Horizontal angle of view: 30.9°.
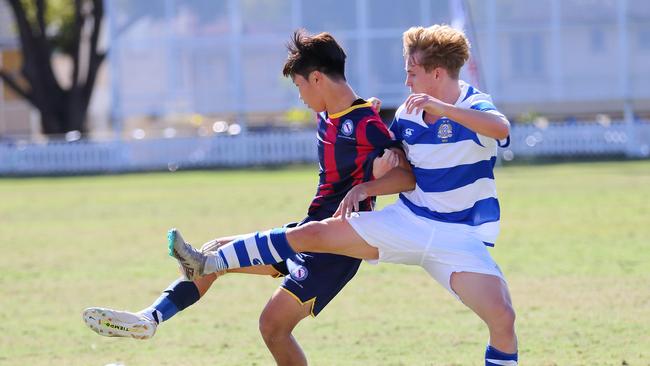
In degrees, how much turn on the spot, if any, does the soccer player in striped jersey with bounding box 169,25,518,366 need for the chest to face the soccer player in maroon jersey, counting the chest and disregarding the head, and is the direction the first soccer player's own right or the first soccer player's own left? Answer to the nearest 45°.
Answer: approximately 90° to the first soccer player's own right

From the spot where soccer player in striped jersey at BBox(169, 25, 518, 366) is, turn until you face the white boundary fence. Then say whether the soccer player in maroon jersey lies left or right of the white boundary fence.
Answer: left

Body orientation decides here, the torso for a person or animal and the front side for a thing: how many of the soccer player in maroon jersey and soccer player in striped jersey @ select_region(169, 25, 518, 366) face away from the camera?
0

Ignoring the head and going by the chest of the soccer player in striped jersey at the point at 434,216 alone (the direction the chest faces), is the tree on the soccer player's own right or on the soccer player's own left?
on the soccer player's own right

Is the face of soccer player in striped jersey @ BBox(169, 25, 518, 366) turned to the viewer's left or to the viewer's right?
to the viewer's left

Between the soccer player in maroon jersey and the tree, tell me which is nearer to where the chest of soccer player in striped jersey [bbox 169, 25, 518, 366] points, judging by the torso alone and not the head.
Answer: the soccer player in maroon jersey

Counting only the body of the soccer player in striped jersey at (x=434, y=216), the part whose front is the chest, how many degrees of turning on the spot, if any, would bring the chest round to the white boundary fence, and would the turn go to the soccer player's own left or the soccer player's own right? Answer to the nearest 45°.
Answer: approximately 135° to the soccer player's own right

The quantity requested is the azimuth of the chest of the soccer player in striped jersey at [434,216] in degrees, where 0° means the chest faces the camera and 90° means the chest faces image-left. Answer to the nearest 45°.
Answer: approximately 45°
